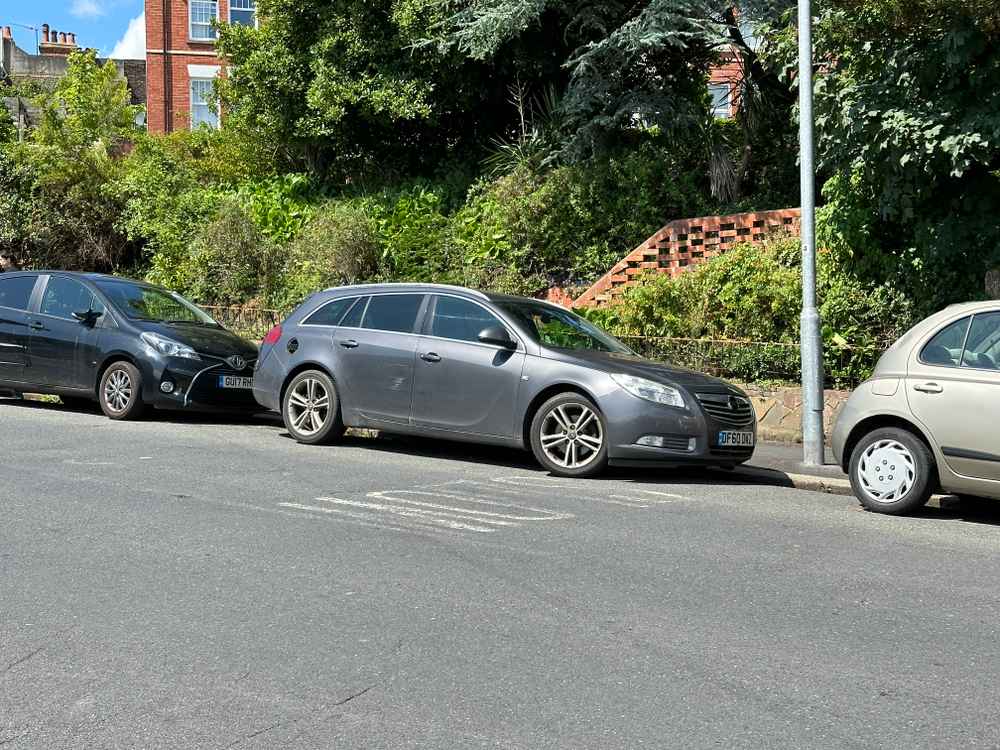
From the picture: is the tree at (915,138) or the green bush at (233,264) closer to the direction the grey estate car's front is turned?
the tree

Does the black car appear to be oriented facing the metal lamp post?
yes

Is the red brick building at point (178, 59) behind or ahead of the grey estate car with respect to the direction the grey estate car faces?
behind

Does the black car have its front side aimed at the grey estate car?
yes

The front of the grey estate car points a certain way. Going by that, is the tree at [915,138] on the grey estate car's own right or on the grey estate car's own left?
on the grey estate car's own left

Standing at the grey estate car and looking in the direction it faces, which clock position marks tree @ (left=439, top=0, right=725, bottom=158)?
The tree is roughly at 8 o'clock from the grey estate car.

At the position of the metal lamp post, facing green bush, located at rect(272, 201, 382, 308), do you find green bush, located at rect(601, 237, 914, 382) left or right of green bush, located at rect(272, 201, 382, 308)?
right

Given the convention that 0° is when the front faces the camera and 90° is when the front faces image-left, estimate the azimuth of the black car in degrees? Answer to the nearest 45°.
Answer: approximately 315°

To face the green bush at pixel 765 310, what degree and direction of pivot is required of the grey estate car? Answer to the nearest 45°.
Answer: approximately 90° to its left

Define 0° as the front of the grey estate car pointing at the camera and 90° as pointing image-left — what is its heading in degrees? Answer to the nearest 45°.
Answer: approximately 315°
